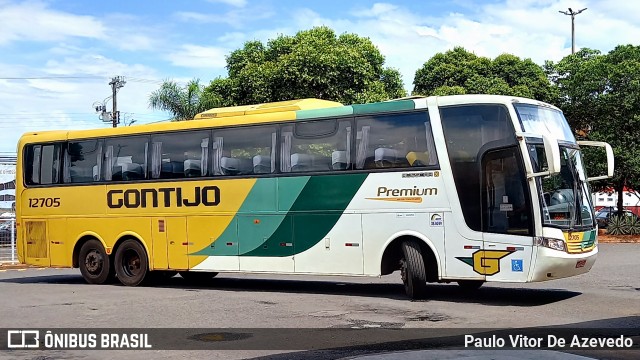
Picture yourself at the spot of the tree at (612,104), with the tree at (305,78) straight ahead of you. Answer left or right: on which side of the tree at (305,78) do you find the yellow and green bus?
left

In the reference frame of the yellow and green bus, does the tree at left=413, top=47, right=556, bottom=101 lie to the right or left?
on its left

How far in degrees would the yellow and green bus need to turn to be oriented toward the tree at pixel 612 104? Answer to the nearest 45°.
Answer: approximately 90° to its left

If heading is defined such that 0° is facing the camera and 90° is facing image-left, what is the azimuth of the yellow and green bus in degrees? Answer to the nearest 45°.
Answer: approximately 315°

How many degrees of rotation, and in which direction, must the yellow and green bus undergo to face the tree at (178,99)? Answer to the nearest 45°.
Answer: approximately 135° to its left

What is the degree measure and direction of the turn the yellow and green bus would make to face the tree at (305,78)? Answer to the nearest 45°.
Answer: approximately 135° to its left

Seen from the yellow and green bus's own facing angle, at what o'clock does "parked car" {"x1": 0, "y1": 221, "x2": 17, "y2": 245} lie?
The parked car is roughly at 6 o'clock from the yellow and green bus.
